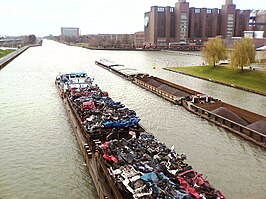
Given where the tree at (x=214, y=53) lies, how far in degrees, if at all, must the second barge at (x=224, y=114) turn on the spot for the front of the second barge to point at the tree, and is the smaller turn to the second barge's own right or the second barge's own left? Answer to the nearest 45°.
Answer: approximately 45° to the second barge's own right

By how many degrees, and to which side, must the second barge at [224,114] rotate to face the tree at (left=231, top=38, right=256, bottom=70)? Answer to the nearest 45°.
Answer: approximately 45° to its right

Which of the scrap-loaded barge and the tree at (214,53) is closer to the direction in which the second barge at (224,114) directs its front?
the tree

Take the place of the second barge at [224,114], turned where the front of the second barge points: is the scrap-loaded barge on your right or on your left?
on your left

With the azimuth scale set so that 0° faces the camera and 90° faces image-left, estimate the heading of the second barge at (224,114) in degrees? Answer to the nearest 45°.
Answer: approximately 135°

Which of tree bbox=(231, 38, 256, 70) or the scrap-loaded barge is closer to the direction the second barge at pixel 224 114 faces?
the tree
